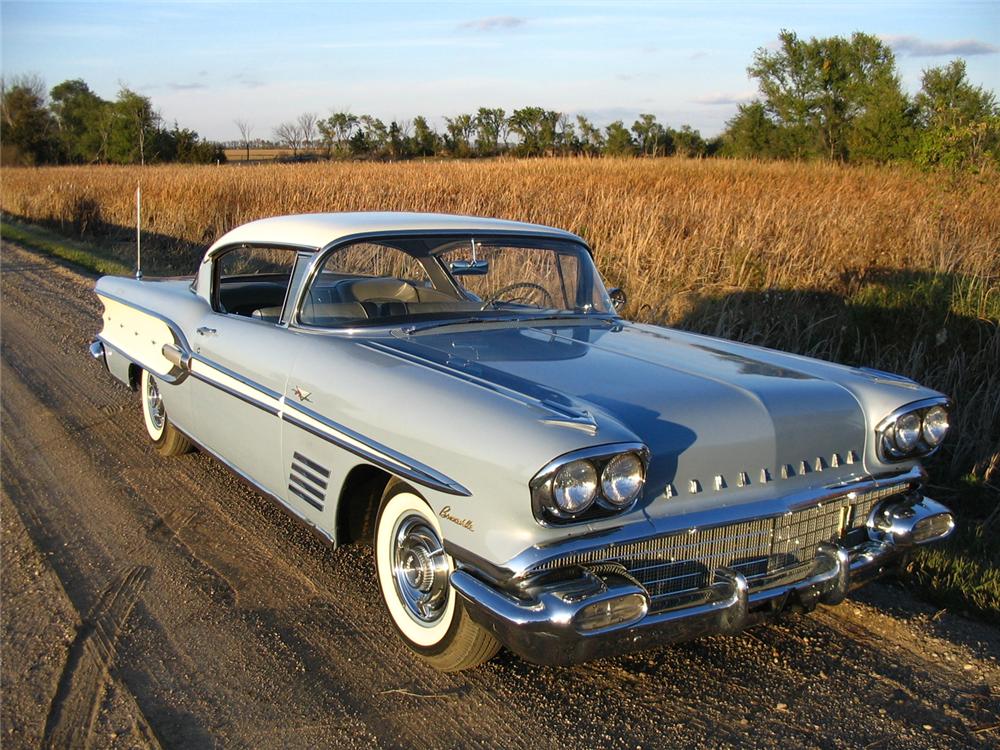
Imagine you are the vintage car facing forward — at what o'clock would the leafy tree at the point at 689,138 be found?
The leafy tree is roughly at 8 o'clock from the vintage car.

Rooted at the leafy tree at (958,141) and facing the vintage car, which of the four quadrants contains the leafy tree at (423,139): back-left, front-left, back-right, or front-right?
back-right

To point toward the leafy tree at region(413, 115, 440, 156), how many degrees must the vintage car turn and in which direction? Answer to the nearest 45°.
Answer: approximately 135° to its left

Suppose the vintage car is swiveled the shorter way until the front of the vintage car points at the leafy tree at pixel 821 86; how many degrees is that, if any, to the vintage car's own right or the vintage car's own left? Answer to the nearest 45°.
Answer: approximately 135° to the vintage car's own left

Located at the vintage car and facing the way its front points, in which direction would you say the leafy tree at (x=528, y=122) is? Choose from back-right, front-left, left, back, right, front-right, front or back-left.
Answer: back-left

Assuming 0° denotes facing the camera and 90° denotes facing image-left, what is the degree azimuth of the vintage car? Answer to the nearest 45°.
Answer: approximately 315°

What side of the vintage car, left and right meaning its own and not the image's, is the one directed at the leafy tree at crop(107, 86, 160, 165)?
back

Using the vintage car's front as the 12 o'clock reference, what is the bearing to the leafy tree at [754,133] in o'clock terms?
The leafy tree is roughly at 8 o'clock from the vintage car.

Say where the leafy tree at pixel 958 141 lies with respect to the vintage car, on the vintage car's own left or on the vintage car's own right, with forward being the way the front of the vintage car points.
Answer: on the vintage car's own left
